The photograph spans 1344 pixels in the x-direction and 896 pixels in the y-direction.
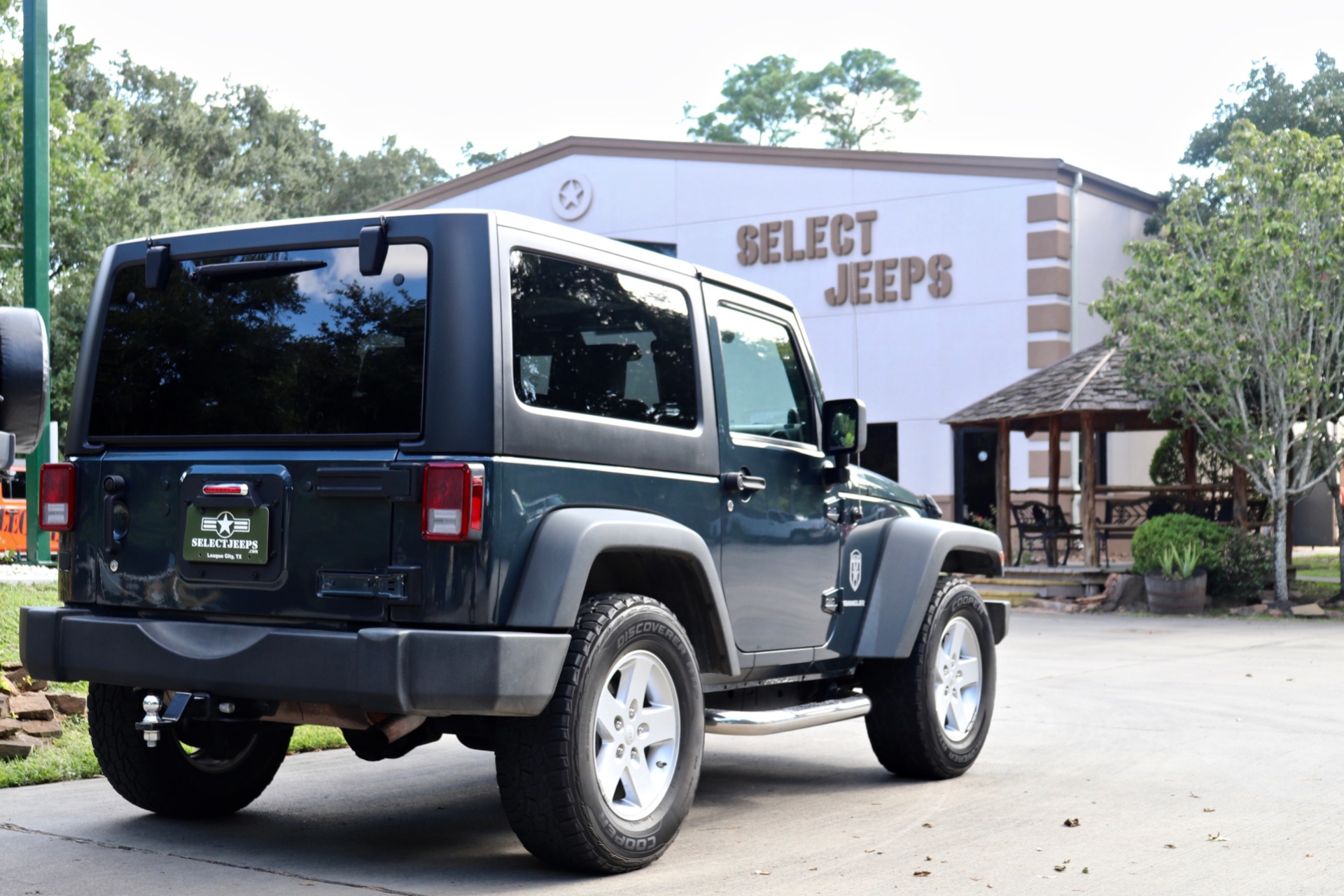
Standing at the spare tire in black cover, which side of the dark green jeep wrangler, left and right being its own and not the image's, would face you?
left

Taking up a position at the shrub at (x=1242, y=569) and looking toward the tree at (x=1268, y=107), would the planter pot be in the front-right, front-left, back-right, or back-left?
back-left

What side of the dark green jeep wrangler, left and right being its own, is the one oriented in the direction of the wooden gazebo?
front

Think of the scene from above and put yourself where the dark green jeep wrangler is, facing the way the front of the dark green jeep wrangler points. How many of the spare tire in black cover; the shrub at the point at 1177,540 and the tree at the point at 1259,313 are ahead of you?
2

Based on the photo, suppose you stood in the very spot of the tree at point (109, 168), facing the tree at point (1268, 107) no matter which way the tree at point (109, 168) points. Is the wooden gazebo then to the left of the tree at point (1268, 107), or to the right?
right

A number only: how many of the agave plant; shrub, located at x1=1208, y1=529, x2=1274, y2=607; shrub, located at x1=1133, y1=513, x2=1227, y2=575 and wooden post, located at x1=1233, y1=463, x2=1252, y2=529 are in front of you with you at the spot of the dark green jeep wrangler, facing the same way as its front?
4

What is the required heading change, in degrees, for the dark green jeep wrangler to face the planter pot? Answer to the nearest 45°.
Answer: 0° — it already faces it

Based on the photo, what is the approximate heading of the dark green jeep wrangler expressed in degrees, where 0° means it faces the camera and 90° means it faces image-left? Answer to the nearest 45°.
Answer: approximately 225°

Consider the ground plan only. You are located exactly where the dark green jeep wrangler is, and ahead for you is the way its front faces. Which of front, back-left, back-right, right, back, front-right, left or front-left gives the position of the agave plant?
front

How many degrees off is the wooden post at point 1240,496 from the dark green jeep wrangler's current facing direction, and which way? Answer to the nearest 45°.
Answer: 0° — it already faces it

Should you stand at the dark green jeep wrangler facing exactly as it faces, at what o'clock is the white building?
The white building is roughly at 11 o'clock from the dark green jeep wrangler.

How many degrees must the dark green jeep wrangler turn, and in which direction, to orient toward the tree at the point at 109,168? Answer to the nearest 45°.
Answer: approximately 45° to its left

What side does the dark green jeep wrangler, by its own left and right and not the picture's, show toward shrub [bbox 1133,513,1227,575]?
front

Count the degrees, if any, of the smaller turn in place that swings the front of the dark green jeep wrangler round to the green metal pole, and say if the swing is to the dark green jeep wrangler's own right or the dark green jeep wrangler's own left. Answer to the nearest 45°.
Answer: approximately 90° to the dark green jeep wrangler's own left

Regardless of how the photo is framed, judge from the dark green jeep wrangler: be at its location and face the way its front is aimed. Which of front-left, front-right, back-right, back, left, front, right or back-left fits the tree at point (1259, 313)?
front

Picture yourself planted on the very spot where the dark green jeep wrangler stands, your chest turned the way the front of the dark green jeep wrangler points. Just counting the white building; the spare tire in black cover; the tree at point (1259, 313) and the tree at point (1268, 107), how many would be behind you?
1
